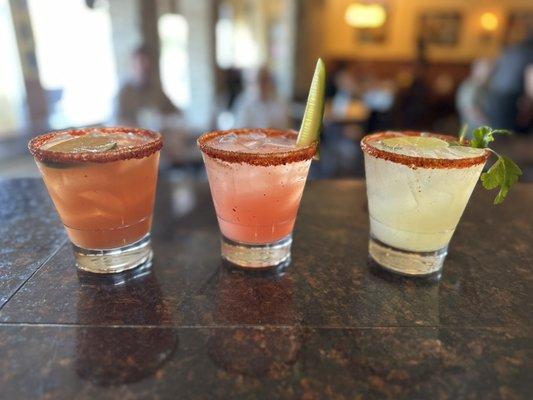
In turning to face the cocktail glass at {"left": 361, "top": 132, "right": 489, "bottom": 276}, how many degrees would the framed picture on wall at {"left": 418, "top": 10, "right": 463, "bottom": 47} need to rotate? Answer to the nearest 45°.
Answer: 0° — it already faces it

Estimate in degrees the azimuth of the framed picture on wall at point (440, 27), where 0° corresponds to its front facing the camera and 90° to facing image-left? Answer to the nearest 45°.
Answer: approximately 0°

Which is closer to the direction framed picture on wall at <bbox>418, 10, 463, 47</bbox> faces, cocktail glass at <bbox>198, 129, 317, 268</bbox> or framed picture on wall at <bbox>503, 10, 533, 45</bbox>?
the cocktail glass
